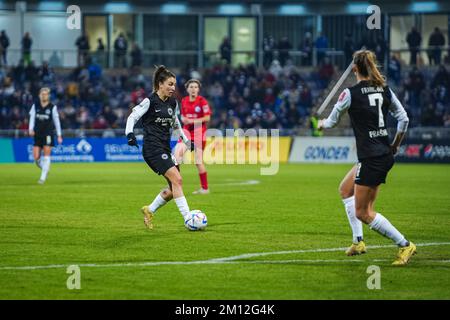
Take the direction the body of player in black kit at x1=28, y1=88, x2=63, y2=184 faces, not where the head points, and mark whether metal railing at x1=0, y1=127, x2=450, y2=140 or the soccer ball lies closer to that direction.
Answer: the soccer ball

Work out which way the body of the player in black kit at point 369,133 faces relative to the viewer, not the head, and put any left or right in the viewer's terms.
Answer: facing away from the viewer and to the left of the viewer

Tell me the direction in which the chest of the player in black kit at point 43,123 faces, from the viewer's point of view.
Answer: toward the camera

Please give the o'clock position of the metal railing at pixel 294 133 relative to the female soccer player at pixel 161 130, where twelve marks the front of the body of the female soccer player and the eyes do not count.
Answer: The metal railing is roughly at 8 o'clock from the female soccer player.

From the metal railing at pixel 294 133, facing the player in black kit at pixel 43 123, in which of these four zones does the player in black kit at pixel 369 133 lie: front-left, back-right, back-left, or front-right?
front-left

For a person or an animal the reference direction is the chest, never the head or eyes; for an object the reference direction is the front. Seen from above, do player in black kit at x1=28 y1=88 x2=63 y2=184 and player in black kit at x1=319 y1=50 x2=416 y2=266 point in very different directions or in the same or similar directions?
very different directions

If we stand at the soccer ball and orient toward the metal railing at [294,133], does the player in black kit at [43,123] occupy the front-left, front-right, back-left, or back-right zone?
front-left

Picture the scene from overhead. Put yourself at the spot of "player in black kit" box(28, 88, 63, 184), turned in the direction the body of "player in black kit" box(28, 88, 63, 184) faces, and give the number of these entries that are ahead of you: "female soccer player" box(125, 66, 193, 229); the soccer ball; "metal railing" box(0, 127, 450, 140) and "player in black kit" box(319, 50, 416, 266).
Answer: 3

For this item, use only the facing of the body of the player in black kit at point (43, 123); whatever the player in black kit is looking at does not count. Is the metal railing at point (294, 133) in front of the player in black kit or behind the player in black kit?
behind

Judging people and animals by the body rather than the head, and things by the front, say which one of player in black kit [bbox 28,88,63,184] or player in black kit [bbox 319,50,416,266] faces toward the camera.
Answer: player in black kit [bbox 28,88,63,184]

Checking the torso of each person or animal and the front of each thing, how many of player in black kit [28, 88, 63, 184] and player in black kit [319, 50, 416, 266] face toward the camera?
1

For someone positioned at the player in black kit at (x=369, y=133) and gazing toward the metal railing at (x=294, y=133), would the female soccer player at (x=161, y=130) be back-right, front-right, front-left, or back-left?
front-left

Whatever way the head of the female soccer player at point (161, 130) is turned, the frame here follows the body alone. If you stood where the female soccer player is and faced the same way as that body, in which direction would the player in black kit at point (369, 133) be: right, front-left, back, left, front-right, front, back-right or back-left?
front

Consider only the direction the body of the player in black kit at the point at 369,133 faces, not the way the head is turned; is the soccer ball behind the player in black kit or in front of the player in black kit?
in front

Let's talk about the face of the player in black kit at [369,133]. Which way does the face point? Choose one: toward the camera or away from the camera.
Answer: away from the camera

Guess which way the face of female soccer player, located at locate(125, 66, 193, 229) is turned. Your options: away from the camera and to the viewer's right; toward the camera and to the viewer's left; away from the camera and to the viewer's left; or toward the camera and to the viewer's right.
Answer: toward the camera and to the viewer's right

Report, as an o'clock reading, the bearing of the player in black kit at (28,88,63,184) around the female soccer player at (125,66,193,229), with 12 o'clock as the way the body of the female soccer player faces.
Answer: The player in black kit is roughly at 7 o'clock from the female soccer player.

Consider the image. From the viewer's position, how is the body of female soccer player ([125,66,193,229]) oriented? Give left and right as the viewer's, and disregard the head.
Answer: facing the viewer and to the right of the viewer
